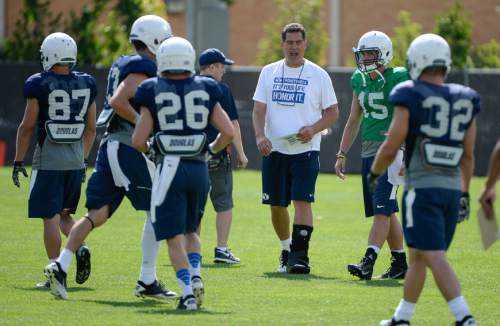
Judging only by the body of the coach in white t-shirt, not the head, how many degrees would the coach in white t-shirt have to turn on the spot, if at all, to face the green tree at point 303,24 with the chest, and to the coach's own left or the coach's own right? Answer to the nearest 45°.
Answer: approximately 180°

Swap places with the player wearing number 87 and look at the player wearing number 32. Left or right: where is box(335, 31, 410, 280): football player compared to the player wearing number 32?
left

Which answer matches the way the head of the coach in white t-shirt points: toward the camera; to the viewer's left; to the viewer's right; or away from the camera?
toward the camera

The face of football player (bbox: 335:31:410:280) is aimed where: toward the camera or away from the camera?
toward the camera

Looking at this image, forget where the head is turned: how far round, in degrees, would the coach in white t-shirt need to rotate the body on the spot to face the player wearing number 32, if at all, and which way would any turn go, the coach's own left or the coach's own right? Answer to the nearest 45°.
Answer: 0° — they already face them

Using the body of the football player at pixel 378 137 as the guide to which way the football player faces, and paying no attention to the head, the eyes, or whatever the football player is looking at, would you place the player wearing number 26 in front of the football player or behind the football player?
in front

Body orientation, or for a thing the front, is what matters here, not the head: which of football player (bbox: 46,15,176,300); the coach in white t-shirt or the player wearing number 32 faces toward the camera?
the coach in white t-shirt

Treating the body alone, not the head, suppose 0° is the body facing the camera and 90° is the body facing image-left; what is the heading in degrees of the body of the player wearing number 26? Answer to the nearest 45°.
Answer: approximately 180°

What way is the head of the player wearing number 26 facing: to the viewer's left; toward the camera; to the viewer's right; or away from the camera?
away from the camera

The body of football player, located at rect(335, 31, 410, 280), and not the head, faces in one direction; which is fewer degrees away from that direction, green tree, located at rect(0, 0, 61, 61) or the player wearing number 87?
the player wearing number 87

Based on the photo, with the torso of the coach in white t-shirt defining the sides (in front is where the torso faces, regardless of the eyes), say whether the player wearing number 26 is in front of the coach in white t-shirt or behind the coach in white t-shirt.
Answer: in front

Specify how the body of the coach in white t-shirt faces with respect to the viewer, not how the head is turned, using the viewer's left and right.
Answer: facing the viewer

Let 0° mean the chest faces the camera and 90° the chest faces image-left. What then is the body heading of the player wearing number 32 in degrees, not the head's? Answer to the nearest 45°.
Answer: approximately 135°
